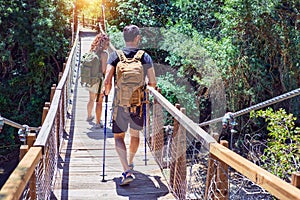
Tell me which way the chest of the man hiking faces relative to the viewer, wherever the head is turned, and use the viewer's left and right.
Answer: facing away from the viewer
